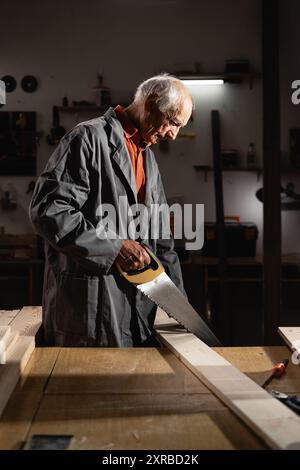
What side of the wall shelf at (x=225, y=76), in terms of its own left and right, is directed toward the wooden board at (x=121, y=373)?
front

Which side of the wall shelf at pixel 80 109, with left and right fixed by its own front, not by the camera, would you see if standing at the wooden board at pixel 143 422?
front

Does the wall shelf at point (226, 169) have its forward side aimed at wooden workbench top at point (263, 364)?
yes

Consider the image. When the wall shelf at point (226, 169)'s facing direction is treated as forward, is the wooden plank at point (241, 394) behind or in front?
in front

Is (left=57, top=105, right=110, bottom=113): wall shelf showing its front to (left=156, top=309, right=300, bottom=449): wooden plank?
yes

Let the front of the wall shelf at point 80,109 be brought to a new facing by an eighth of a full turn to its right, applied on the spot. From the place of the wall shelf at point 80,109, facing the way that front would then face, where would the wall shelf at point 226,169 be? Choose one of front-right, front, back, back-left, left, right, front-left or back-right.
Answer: back-left

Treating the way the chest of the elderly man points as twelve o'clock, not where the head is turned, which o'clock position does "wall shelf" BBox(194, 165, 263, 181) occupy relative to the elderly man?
The wall shelf is roughly at 8 o'clock from the elderly man.

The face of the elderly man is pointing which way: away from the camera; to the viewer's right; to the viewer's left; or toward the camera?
to the viewer's right

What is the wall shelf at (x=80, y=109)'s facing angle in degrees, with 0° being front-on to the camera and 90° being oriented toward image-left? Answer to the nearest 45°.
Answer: approximately 0°

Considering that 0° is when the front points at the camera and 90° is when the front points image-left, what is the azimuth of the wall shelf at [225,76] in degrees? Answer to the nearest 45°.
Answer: approximately 0°

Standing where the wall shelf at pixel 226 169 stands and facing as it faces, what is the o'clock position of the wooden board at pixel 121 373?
The wooden board is roughly at 12 o'clock from the wall shelf.
